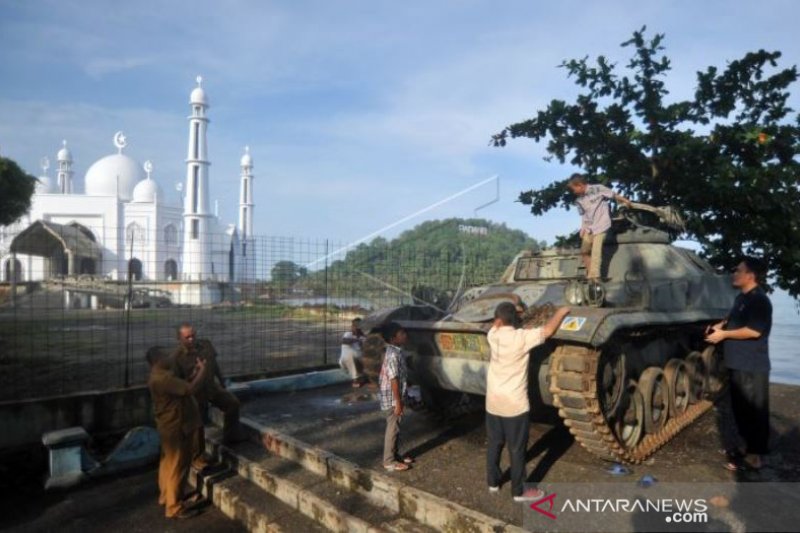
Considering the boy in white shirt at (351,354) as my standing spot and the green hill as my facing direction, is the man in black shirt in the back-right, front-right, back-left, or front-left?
back-right

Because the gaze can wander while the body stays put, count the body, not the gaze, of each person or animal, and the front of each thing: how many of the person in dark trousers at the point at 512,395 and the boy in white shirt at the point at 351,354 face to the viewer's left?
0

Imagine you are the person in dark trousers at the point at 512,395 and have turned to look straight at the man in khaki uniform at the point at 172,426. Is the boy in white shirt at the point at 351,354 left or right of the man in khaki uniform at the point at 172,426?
right

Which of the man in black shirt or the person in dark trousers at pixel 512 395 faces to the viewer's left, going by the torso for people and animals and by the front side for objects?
the man in black shirt

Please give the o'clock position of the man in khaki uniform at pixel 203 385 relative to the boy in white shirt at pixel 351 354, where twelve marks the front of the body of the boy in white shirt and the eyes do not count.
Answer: The man in khaki uniform is roughly at 4 o'clock from the boy in white shirt.

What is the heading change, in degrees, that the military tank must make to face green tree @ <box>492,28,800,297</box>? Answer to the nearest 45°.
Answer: approximately 180°

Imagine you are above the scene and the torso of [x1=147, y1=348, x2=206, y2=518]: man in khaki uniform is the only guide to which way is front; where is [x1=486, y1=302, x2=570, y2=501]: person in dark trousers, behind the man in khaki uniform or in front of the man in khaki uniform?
in front

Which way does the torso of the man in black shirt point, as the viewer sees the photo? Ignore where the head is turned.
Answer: to the viewer's left

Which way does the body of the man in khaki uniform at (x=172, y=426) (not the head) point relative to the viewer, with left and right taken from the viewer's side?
facing to the right of the viewer

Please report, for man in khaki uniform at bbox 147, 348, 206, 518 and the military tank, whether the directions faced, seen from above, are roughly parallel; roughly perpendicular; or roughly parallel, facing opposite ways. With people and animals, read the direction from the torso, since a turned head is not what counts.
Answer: roughly parallel, facing opposite ways

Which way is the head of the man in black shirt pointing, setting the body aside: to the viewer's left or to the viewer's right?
to the viewer's left

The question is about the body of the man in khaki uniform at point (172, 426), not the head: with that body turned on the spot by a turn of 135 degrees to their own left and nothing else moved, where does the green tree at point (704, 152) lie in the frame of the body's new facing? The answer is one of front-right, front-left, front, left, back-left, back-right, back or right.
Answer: back-right

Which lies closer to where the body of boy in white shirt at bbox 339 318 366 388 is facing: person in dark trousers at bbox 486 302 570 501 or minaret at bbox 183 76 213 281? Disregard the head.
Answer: the person in dark trousers
